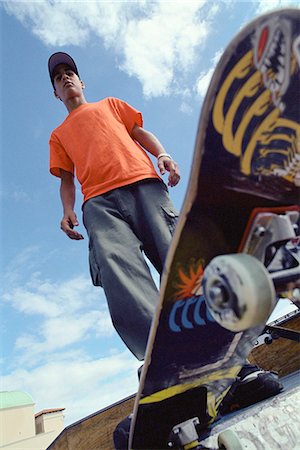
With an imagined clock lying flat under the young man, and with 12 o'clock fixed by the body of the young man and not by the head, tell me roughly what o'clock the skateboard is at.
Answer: The skateboard is roughly at 11 o'clock from the young man.

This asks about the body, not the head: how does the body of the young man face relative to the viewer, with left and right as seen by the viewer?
facing the viewer
